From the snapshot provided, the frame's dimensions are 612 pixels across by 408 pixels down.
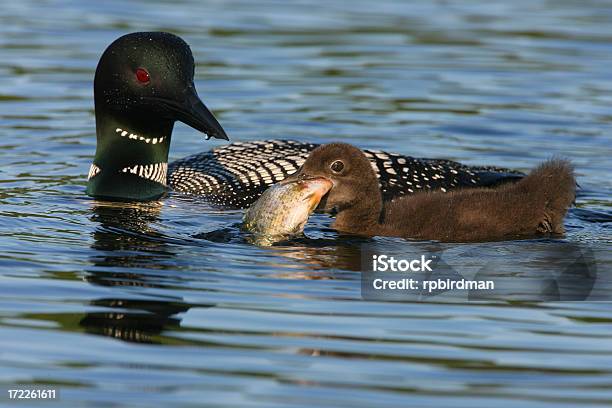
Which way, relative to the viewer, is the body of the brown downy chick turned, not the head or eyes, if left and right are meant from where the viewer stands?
facing to the left of the viewer

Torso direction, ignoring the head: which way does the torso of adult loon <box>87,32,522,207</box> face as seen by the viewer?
to the viewer's left

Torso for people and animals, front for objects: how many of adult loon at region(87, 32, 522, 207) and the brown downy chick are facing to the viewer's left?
2

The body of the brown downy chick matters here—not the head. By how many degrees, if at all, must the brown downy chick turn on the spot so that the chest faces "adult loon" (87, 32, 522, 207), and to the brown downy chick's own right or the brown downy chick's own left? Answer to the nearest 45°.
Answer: approximately 45° to the brown downy chick's own right

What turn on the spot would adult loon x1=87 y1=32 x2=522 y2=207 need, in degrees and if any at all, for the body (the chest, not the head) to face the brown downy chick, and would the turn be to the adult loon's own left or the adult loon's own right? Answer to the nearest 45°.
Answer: approximately 135° to the adult loon's own left
